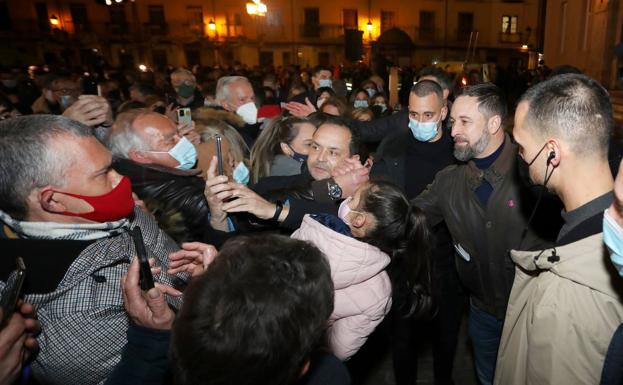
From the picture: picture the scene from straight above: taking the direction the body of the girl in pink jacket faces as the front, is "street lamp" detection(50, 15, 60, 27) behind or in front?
in front

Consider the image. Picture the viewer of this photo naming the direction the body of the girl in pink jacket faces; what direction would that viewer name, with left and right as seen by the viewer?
facing away from the viewer and to the left of the viewer
